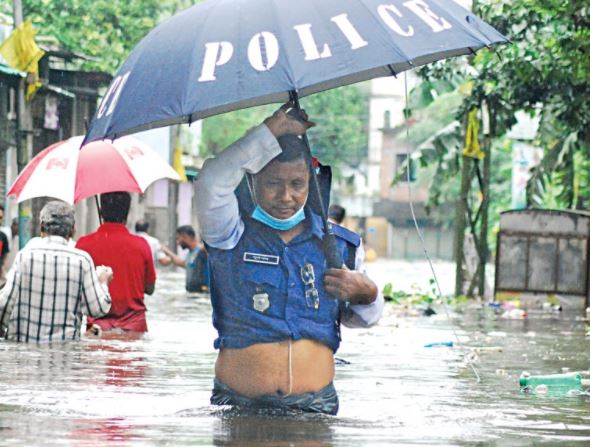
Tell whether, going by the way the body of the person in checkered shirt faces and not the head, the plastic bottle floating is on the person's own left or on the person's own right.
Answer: on the person's own right

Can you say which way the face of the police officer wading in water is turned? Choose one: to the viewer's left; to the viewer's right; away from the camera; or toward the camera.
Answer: toward the camera

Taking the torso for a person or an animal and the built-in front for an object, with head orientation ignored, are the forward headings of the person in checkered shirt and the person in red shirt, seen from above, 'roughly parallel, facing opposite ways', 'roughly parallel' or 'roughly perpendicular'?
roughly parallel

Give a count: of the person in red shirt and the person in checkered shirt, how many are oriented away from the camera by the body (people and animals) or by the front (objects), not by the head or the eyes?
2

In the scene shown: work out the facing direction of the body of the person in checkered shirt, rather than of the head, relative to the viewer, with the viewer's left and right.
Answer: facing away from the viewer

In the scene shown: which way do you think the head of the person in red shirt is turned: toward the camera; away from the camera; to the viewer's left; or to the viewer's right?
away from the camera

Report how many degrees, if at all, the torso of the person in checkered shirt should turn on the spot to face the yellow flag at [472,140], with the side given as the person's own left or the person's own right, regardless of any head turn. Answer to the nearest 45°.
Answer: approximately 45° to the person's own right

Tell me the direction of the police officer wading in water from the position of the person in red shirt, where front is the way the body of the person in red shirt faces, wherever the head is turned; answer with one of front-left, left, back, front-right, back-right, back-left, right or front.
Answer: back

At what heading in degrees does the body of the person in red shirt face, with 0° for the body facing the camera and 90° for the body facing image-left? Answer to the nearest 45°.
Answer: approximately 180°

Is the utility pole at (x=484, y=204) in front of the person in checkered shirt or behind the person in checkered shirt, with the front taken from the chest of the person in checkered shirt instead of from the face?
in front

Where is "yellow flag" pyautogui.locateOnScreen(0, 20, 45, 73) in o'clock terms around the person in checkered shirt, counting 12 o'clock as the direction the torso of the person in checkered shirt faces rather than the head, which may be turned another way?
The yellow flag is roughly at 12 o'clock from the person in checkered shirt.
